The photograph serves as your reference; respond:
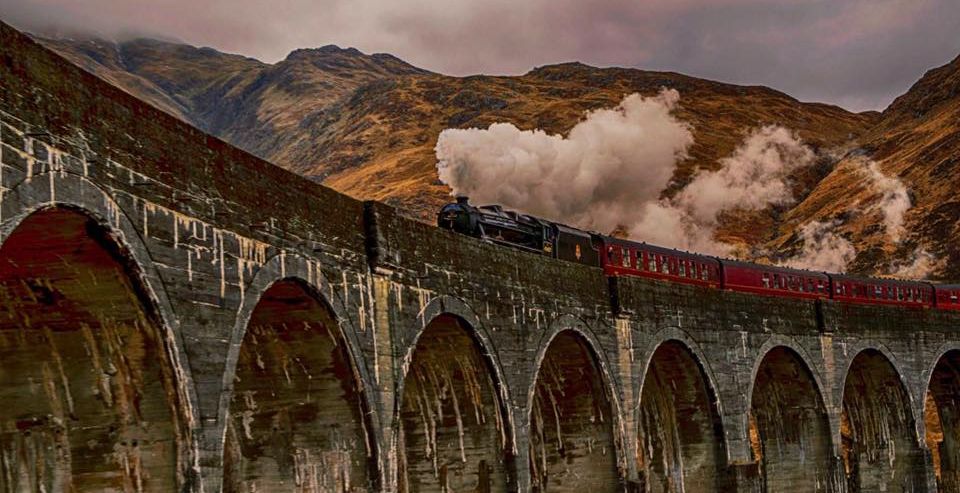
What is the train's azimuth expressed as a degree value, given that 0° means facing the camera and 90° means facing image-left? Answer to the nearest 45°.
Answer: approximately 45°

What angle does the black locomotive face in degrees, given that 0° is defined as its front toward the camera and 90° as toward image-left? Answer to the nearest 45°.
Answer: approximately 45°
